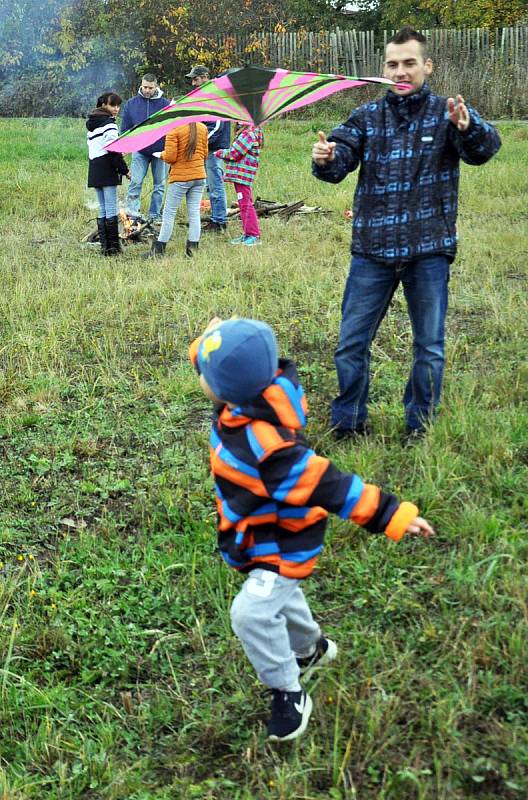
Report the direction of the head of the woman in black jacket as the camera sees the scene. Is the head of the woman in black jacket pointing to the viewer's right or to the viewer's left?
to the viewer's right

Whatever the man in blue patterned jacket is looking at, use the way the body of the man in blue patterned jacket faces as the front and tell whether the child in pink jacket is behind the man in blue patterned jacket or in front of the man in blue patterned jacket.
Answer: behind

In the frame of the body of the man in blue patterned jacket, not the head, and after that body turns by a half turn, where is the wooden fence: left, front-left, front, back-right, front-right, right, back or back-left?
front

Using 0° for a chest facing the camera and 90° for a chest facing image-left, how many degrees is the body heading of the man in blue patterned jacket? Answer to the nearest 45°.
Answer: approximately 0°

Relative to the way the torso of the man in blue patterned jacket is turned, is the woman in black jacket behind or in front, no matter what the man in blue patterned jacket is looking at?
behind

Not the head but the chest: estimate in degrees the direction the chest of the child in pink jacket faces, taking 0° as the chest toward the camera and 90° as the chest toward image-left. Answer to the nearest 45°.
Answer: approximately 90°

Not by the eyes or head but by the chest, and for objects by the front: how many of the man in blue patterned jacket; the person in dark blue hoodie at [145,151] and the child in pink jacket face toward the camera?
2

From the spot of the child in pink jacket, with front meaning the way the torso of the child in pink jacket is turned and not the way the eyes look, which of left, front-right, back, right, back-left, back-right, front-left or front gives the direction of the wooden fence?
right
